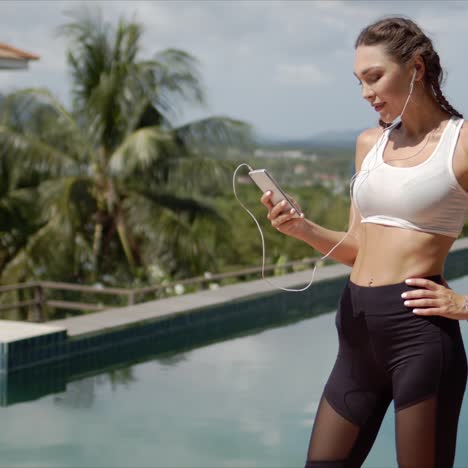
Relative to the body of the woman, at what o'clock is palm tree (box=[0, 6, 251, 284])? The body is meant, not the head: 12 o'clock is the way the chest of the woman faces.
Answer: The palm tree is roughly at 4 o'clock from the woman.

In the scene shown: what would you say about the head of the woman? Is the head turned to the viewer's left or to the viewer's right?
to the viewer's left

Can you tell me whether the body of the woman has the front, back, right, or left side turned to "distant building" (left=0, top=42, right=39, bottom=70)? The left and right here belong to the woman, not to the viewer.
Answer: right

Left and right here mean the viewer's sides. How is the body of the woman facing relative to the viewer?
facing the viewer and to the left of the viewer
